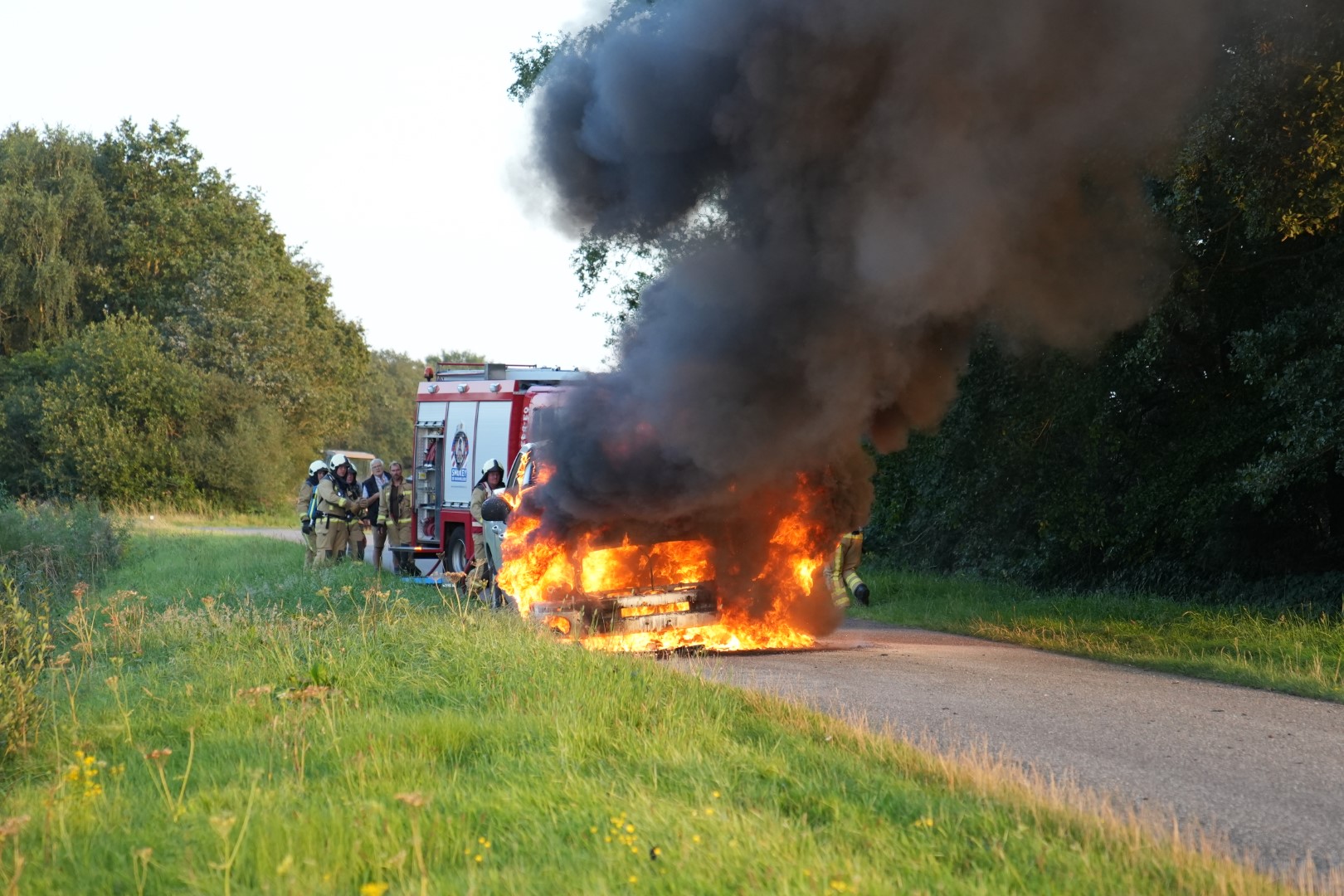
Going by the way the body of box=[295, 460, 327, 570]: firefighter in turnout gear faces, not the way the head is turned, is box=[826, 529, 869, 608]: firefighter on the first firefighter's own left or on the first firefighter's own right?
on the first firefighter's own right

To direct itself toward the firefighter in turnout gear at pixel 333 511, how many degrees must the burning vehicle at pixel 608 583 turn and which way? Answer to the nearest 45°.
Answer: approximately 180°

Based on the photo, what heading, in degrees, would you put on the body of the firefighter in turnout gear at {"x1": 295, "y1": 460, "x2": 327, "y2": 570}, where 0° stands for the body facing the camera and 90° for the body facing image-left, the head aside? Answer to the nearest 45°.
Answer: approximately 270°

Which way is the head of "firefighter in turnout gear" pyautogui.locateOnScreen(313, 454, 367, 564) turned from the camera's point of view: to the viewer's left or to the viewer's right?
to the viewer's right

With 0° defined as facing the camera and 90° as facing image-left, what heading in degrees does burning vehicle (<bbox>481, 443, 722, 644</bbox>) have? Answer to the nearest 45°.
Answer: approximately 315°

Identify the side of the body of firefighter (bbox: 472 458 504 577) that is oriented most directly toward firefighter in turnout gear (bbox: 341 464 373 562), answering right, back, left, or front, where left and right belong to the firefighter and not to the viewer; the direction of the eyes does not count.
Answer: back
